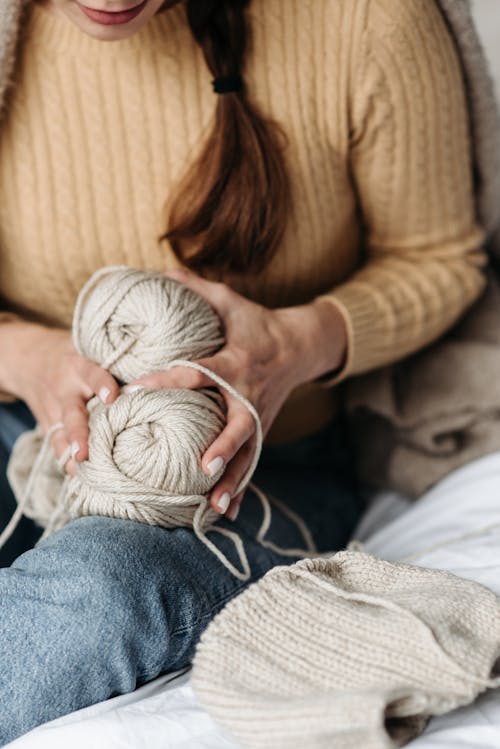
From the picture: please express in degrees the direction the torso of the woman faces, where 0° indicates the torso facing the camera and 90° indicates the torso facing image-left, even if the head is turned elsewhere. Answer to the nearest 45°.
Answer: approximately 0°
